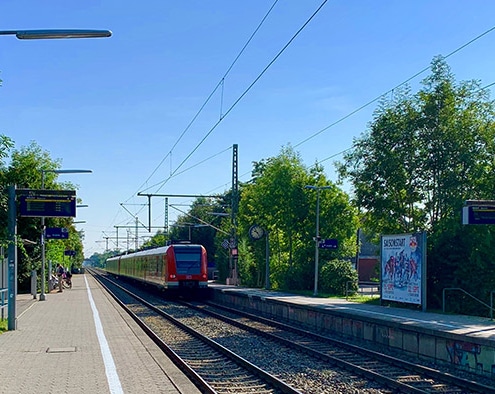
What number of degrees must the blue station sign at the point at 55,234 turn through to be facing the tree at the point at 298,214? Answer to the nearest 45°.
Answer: approximately 135° to its left

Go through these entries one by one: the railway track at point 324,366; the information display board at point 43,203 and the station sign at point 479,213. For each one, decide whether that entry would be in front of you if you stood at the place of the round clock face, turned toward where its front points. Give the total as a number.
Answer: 3

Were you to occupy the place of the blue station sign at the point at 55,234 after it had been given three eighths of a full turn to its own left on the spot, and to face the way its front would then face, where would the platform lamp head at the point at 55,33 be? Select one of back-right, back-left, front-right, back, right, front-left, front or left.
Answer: back-right

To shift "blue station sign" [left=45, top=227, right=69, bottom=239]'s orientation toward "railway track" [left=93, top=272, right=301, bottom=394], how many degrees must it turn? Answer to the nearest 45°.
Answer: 0° — it already faces it

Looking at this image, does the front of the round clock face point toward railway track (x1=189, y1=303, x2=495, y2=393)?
yes

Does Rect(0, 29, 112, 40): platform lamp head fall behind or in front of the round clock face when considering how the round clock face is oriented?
in front

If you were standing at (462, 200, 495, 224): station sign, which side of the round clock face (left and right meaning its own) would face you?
front

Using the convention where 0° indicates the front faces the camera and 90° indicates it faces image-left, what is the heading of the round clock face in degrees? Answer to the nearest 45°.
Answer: approximately 0°

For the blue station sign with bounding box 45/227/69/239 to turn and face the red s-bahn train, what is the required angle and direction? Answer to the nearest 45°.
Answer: approximately 135° to its left

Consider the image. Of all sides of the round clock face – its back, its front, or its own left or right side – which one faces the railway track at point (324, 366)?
front

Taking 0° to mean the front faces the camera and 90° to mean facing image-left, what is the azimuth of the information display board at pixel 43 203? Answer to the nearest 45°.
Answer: approximately 0°

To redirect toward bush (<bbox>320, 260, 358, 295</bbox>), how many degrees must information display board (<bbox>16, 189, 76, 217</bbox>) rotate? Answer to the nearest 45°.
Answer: approximately 135° to its left
